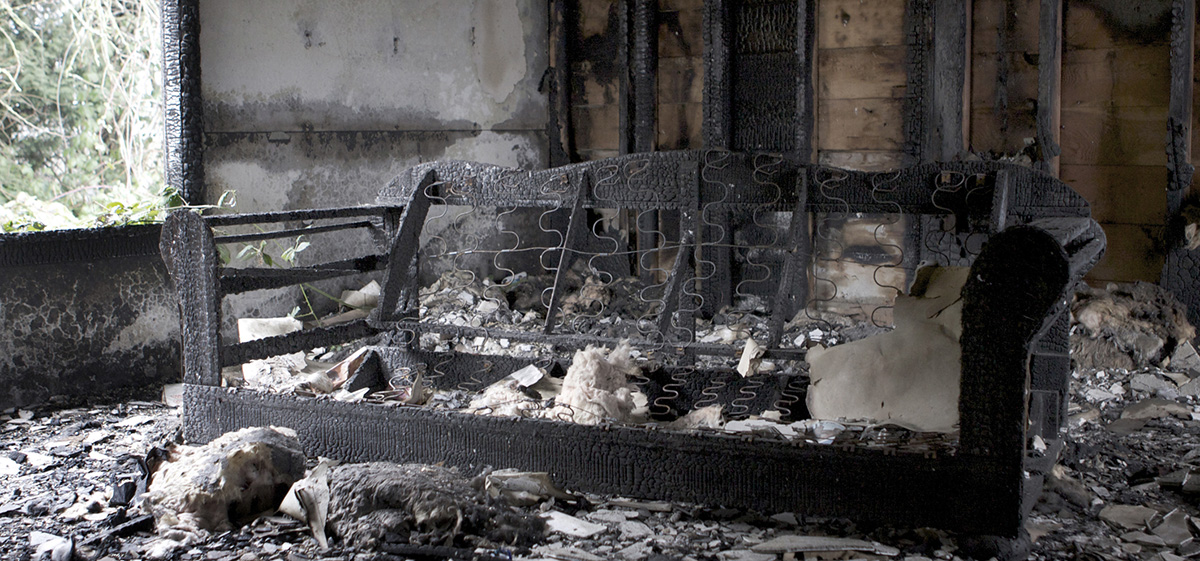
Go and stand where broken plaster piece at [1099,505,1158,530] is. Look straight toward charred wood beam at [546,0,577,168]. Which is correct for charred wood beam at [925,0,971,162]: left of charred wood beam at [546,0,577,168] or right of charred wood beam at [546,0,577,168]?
right

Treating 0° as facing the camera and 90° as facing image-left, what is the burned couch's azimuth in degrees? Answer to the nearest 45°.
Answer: approximately 45°

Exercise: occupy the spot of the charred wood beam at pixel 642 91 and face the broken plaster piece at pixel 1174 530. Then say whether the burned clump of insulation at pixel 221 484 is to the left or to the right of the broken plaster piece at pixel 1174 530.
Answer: right

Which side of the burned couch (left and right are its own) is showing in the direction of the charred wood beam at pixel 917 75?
back

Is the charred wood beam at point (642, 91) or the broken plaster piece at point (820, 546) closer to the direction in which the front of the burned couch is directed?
the broken plaster piece

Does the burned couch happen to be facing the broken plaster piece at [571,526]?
yes

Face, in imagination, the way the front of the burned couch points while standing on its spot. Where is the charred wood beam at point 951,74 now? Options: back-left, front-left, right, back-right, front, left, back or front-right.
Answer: back

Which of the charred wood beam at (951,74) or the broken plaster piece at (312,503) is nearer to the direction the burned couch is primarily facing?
the broken plaster piece

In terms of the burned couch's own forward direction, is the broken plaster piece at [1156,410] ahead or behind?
behind
